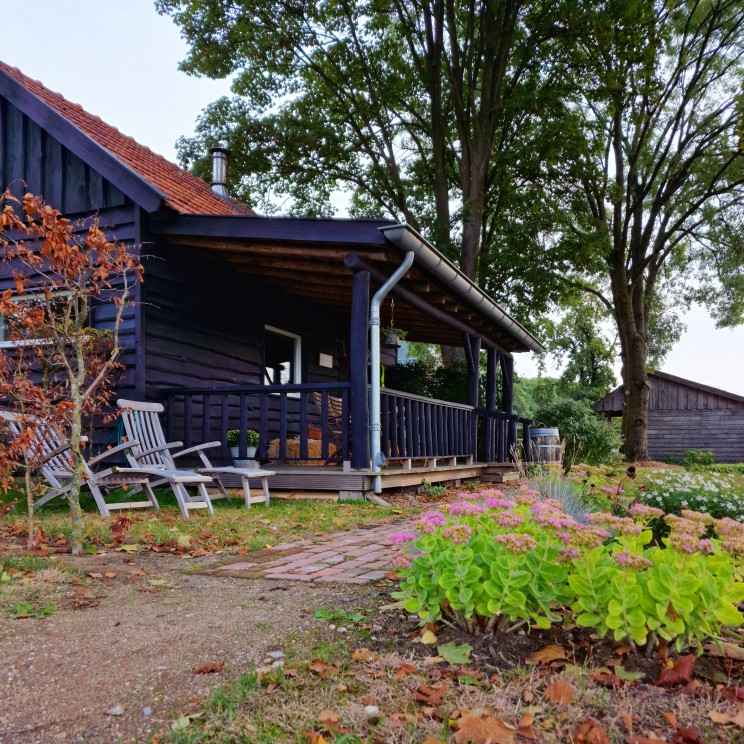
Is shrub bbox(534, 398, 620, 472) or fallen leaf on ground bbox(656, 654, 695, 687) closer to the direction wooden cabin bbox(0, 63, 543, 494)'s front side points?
the fallen leaf on ground

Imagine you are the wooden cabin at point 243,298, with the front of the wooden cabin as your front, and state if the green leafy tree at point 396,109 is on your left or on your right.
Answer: on your left

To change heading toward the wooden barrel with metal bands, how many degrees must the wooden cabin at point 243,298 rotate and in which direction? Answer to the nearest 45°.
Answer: approximately 90° to its left

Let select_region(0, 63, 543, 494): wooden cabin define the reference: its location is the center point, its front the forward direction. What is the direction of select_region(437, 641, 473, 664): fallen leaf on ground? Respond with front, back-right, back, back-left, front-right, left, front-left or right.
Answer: front-right

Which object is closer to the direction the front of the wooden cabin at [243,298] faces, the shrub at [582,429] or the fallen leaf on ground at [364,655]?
the fallen leaf on ground

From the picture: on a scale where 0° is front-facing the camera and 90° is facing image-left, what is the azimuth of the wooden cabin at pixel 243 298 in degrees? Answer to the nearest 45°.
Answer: approximately 315°
